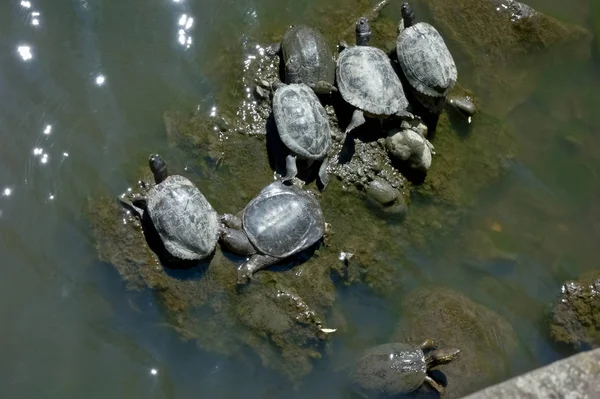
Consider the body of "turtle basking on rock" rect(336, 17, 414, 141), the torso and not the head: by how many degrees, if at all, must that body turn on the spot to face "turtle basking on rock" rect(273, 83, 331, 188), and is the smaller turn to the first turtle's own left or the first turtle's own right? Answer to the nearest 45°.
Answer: approximately 135° to the first turtle's own left

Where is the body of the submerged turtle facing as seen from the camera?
to the viewer's right

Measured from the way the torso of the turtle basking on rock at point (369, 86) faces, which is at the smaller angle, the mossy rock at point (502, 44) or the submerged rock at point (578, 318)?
the mossy rock

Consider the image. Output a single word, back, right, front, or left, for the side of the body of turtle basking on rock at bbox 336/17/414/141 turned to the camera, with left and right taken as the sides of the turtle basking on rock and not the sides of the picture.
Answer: back

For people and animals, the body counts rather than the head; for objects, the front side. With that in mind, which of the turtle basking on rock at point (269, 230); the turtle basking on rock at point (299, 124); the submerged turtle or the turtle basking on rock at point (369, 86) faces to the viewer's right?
the submerged turtle

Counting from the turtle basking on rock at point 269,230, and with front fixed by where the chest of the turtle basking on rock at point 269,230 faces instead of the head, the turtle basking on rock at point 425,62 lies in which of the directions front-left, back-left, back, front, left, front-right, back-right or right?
back

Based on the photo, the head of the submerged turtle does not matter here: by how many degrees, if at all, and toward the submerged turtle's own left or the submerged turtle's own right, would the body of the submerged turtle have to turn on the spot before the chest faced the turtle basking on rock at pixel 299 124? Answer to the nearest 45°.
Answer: approximately 135° to the submerged turtle's own left
